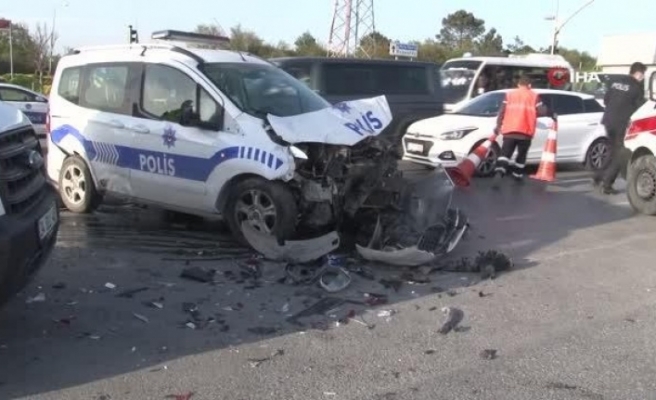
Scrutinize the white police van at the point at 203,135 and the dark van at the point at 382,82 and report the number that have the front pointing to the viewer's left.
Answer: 1

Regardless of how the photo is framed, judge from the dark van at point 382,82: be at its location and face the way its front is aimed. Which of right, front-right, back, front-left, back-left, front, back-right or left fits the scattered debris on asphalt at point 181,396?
left

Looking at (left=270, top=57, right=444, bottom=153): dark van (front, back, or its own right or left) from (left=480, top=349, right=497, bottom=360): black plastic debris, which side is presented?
left

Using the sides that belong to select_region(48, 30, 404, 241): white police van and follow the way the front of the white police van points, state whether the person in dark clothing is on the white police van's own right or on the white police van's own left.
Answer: on the white police van's own left

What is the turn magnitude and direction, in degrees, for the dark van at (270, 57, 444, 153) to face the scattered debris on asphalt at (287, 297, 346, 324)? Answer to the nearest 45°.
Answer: approximately 90° to its left

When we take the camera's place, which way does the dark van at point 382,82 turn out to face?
facing to the left of the viewer

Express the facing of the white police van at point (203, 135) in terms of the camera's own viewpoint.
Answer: facing the viewer and to the right of the viewer

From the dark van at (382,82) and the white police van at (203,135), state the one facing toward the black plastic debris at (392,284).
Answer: the white police van

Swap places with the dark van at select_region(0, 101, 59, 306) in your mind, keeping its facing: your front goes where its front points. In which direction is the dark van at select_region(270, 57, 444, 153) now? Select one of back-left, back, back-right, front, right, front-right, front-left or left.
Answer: left

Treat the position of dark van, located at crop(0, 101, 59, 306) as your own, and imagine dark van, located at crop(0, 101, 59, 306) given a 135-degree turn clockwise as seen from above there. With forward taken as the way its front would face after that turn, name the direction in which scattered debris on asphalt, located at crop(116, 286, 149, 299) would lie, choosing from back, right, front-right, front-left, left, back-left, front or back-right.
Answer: back-right

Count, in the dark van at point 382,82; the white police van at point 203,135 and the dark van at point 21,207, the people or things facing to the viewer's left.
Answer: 1

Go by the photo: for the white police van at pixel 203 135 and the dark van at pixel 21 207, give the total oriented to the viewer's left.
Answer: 0

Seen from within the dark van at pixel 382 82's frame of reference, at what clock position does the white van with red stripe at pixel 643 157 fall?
The white van with red stripe is roughly at 8 o'clock from the dark van.

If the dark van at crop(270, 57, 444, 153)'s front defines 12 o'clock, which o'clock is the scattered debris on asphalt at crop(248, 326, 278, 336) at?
The scattered debris on asphalt is roughly at 9 o'clock from the dark van.
